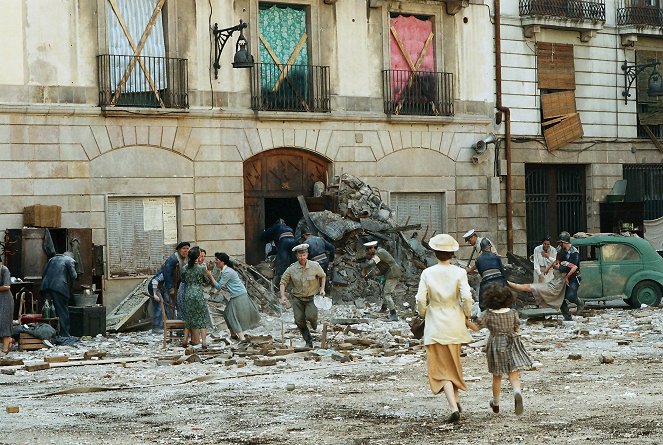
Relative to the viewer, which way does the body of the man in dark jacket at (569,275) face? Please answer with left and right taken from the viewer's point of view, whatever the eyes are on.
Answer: facing to the left of the viewer

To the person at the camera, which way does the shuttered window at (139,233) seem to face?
facing the viewer

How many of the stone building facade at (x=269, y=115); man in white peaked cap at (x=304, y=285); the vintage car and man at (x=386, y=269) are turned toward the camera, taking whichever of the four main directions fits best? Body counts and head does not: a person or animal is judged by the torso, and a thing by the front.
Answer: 2

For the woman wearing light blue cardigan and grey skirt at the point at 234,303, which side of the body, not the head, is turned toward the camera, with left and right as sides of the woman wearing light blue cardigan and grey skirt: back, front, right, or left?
left

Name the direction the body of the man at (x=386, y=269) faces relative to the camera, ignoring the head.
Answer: to the viewer's left

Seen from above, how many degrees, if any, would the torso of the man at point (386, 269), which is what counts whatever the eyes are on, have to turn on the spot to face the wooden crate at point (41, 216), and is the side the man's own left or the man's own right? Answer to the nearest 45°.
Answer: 0° — they already face it

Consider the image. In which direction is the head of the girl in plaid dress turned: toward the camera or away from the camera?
away from the camera

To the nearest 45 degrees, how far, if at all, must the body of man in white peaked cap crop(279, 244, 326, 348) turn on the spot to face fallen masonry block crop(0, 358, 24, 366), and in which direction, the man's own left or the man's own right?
approximately 90° to the man's own right

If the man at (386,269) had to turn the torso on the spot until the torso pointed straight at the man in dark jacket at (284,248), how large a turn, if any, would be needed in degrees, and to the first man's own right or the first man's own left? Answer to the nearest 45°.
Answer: approximately 45° to the first man's own right

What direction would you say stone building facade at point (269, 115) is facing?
toward the camera
